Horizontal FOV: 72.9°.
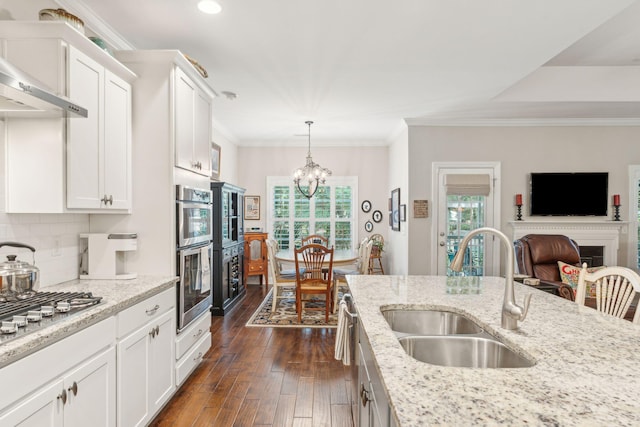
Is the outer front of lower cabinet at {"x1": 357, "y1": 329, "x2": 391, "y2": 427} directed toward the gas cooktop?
yes

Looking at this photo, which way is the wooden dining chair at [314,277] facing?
away from the camera

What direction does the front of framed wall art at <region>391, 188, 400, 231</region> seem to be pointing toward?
to the viewer's left

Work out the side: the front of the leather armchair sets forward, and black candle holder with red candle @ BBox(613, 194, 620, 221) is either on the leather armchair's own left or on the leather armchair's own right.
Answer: on the leather armchair's own left

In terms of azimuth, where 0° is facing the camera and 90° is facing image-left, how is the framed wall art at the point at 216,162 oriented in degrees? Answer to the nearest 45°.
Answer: approximately 270°

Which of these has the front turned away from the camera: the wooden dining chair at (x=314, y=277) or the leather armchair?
the wooden dining chair

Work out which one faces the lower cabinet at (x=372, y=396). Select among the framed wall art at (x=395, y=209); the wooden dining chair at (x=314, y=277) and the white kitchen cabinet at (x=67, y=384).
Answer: the white kitchen cabinet
